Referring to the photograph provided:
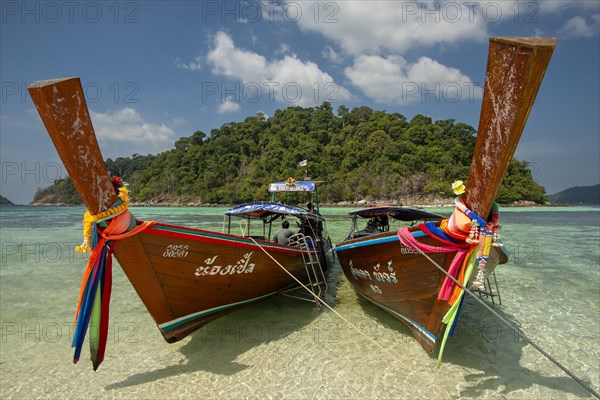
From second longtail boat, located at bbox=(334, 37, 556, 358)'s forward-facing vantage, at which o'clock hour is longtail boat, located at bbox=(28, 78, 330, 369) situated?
The longtail boat is roughly at 4 o'clock from the second longtail boat.

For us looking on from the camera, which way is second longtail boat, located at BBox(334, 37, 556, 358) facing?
facing the viewer and to the right of the viewer

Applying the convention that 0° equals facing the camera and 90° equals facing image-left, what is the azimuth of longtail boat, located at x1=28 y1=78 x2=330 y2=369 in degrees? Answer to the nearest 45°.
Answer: approximately 45°

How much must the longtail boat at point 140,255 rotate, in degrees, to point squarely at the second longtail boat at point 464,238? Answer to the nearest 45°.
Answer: approximately 90° to its left

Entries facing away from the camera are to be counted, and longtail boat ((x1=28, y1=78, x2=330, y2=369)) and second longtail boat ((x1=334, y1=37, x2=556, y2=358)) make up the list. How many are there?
0
